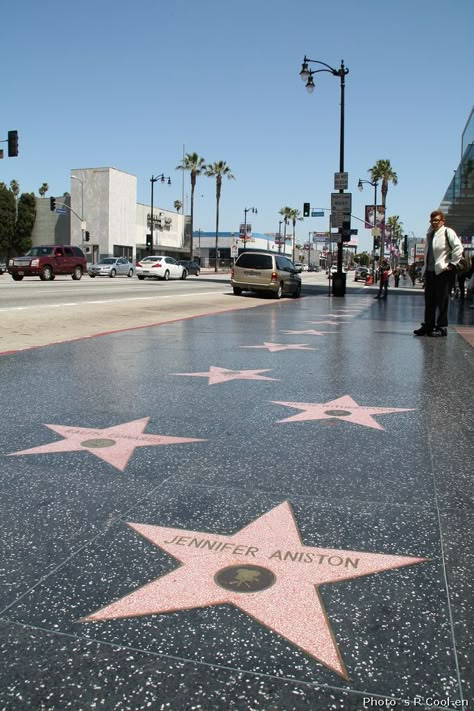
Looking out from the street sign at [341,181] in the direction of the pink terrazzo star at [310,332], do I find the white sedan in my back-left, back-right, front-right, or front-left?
back-right

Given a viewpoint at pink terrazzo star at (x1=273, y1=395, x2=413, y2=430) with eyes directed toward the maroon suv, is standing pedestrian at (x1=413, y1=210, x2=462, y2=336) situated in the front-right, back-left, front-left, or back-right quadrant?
front-right

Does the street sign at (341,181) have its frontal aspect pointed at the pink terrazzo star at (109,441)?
yes

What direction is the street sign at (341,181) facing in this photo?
toward the camera

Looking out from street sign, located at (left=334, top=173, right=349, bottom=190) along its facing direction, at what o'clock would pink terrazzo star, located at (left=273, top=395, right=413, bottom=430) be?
The pink terrazzo star is roughly at 12 o'clock from the street sign.

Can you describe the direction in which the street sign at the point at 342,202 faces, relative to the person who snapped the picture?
facing the viewer

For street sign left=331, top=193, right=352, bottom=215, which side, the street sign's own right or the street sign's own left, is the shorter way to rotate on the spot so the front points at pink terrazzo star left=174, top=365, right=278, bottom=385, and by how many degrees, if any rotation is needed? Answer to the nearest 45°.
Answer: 0° — it already faces it

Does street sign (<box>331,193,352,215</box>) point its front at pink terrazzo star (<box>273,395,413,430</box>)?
yes

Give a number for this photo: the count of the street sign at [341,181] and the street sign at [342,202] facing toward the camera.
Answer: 2

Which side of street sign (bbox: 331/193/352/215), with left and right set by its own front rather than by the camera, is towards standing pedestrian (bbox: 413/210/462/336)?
front

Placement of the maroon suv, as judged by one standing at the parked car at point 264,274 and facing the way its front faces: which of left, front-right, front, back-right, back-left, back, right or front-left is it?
left

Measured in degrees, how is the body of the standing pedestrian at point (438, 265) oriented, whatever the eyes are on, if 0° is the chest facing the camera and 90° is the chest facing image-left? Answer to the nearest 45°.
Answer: approximately 45°

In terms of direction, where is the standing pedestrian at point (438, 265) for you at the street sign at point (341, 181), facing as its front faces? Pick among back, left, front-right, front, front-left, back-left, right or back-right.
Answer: front

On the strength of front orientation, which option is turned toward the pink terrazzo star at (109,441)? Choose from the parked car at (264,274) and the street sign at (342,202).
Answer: the street sign

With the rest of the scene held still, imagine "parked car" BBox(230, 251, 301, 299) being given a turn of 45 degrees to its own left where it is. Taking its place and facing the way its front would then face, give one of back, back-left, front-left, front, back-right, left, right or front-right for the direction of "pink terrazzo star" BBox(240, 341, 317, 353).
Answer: back

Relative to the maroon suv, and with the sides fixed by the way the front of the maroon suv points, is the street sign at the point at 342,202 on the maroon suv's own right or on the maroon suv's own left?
on the maroon suv's own left
